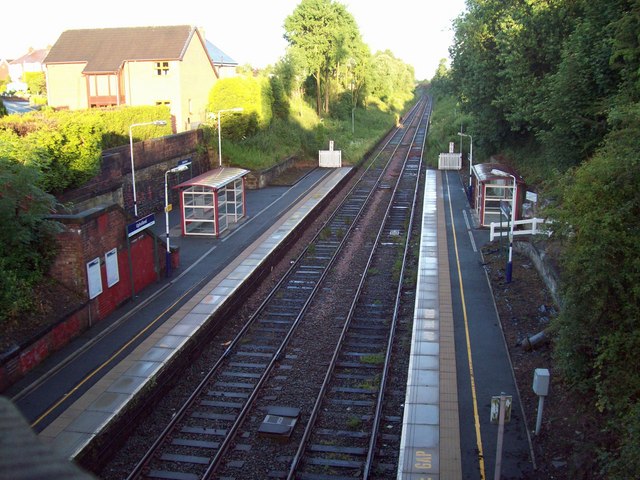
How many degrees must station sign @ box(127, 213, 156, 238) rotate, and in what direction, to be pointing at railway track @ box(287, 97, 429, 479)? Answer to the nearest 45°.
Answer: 0° — it already faces it

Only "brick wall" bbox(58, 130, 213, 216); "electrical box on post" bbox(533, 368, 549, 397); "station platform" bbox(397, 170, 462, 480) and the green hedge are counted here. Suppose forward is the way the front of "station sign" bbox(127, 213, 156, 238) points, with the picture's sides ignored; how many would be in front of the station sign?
2

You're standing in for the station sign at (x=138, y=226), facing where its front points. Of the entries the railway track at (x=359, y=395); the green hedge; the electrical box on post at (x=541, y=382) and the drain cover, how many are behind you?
1

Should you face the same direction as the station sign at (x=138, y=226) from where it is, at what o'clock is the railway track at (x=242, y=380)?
The railway track is roughly at 1 o'clock from the station sign.

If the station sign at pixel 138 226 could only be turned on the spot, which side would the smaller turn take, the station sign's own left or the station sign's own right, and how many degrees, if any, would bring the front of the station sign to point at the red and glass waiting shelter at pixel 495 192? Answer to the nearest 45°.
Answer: approximately 45° to the station sign's own left

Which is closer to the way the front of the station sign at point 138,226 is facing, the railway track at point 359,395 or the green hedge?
the railway track

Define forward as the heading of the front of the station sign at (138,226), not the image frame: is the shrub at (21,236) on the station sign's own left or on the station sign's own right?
on the station sign's own right

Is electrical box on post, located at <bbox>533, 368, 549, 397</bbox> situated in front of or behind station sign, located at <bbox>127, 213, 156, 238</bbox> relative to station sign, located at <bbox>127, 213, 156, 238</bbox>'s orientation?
in front

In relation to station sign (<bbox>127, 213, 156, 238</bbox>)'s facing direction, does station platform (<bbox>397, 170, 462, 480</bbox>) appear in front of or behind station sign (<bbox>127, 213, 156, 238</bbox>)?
in front

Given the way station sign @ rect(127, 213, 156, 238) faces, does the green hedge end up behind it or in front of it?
behind

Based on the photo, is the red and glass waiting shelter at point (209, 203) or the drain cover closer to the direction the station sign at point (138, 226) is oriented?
the drain cover

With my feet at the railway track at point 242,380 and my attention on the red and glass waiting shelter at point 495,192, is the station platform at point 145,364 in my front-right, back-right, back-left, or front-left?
back-left

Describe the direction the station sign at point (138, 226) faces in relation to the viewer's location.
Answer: facing the viewer and to the right of the viewer

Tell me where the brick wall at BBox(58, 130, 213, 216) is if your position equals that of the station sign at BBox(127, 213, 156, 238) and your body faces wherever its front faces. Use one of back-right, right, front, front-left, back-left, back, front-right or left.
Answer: back-left
